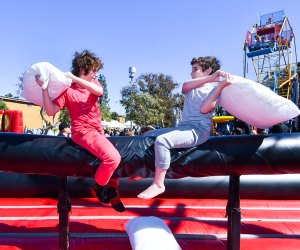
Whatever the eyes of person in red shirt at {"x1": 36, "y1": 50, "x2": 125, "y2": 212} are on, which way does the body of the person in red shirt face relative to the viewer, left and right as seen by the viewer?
facing the viewer and to the right of the viewer

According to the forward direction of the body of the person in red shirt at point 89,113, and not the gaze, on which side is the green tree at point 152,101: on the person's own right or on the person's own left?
on the person's own left

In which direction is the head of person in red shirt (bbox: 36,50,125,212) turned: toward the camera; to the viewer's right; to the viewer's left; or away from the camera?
to the viewer's right
